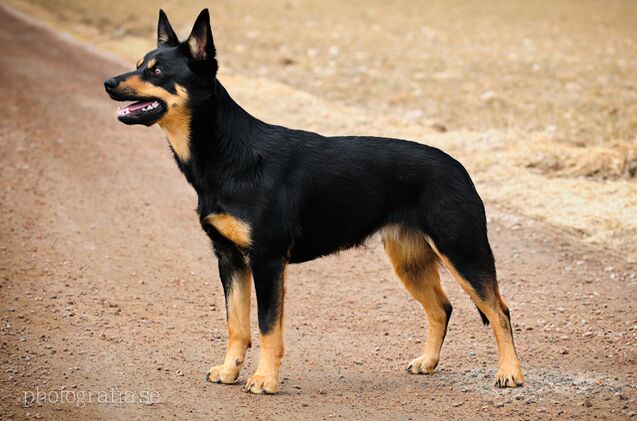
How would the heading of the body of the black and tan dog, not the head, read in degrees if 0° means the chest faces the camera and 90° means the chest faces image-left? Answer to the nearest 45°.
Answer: approximately 90°
